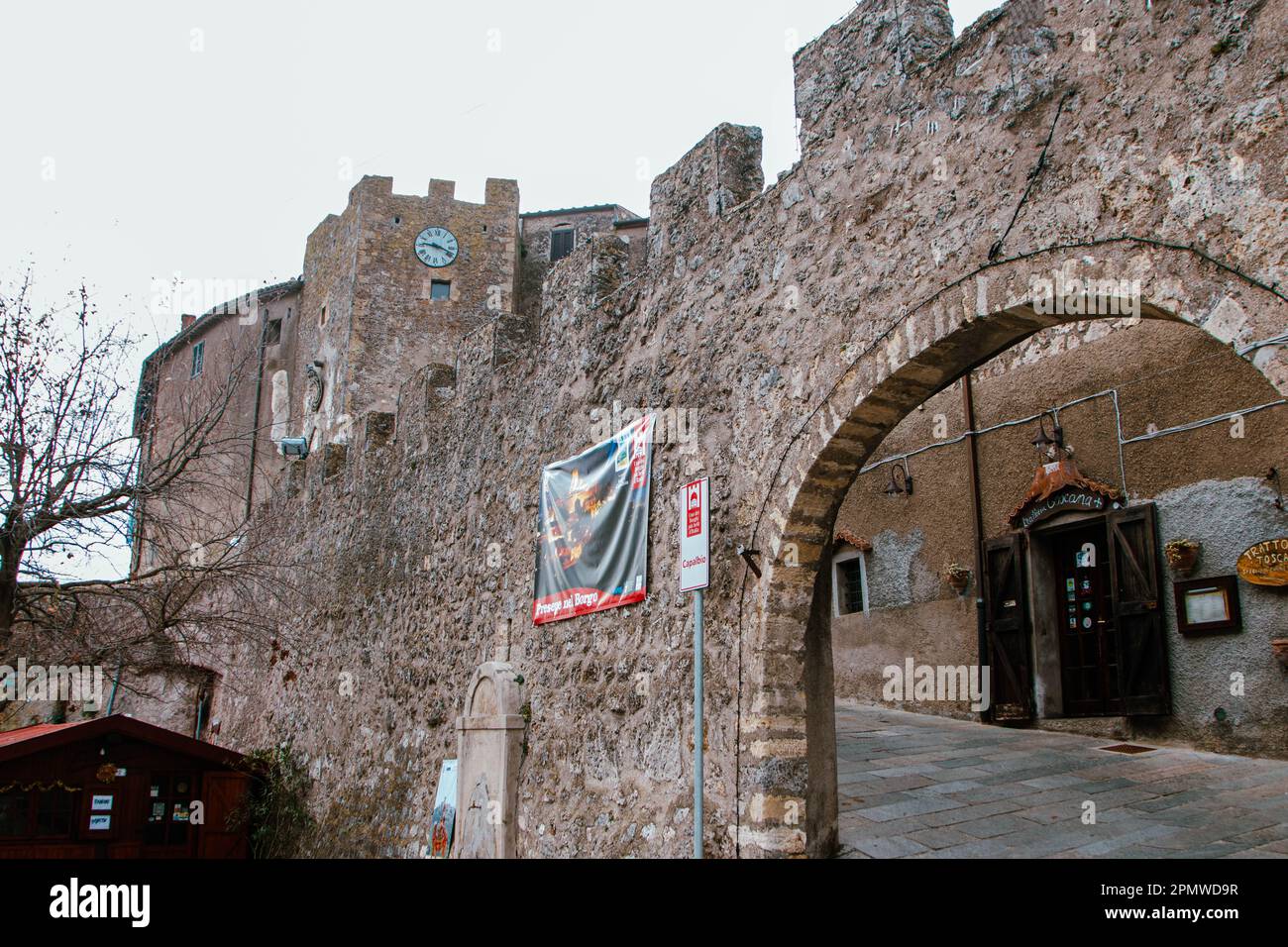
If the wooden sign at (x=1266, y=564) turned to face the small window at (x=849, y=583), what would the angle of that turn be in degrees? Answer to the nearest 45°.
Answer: approximately 135° to its right

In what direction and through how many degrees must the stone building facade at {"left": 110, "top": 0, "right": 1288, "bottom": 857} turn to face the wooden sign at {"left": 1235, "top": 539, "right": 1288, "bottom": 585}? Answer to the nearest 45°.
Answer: approximately 180°

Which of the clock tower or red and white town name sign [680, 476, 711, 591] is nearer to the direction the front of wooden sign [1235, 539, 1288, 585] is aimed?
the red and white town name sign

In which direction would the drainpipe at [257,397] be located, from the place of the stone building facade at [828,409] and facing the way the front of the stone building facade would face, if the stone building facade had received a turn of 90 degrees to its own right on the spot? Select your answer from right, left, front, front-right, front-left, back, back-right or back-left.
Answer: front

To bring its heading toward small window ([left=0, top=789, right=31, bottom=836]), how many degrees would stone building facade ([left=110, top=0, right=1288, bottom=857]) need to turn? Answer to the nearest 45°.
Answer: approximately 90° to its right

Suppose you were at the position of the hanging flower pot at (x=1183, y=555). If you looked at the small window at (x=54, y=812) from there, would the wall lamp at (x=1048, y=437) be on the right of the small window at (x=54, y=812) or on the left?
right

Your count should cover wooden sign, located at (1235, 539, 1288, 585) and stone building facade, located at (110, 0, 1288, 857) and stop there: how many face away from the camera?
0

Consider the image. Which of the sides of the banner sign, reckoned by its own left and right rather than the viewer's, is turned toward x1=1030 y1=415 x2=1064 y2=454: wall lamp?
back

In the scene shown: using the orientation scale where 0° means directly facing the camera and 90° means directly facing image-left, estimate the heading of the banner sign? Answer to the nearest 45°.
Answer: approximately 45°

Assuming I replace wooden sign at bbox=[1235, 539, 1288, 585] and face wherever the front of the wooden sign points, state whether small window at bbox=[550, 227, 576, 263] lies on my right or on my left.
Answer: on my right

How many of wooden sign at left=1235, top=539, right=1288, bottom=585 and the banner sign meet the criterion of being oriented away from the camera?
0

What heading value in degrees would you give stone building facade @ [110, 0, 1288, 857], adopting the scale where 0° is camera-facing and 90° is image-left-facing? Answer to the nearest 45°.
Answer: approximately 45°
